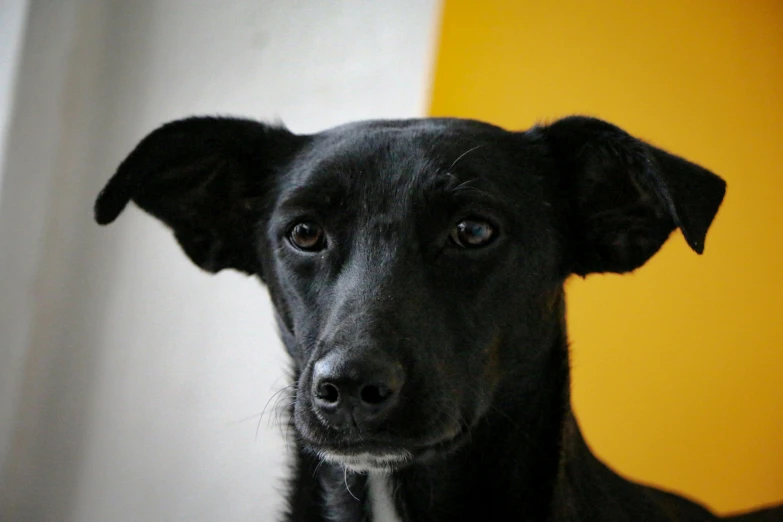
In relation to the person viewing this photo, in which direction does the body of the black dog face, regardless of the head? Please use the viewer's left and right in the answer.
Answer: facing the viewer and to the left of the viewer
